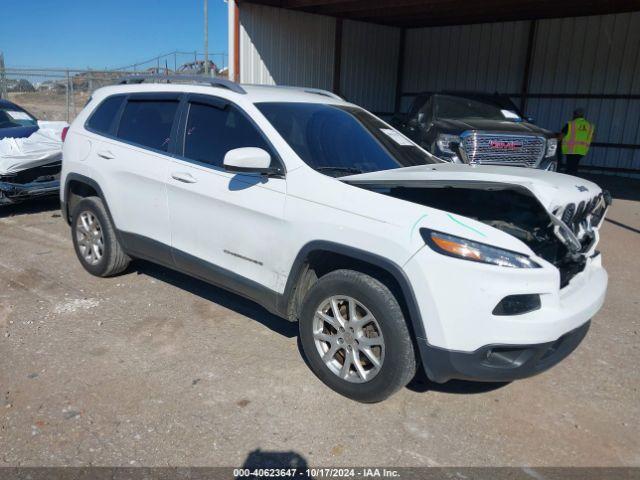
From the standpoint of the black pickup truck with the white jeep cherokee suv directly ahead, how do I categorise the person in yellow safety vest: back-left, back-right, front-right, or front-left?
back-left

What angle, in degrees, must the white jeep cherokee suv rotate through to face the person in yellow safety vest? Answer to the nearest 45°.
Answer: approximately 90° to its left

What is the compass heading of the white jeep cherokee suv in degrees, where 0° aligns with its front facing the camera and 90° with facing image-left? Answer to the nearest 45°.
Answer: approximately 315°

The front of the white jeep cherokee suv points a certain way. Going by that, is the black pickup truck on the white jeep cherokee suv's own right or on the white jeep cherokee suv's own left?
on the white jeep cherokee suv's own left
